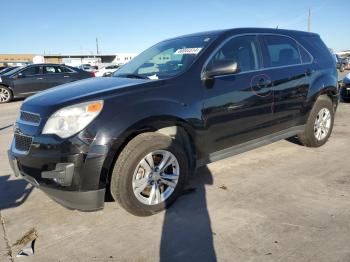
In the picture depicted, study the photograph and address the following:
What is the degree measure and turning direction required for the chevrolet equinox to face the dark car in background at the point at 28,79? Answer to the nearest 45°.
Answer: approximately 90° to its right

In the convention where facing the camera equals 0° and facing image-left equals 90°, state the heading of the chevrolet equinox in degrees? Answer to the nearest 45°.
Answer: approximately 45°
